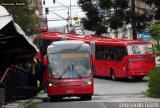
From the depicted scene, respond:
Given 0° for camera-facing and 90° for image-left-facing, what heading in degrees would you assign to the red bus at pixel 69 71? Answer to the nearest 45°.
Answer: approximately 0°

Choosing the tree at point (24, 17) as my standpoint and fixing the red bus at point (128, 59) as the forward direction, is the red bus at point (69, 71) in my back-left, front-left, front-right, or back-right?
front-right

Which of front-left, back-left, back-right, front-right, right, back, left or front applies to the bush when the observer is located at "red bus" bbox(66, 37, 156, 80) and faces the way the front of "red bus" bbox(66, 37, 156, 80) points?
back-left

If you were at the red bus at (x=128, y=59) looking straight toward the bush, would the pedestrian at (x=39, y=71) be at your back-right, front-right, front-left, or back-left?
front-right

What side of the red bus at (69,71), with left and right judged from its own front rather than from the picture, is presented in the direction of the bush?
left

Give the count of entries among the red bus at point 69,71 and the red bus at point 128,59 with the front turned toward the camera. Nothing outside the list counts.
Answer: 1

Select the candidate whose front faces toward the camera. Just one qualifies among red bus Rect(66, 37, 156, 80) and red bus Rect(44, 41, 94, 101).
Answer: red bus Rect(44, 41, 94, 101)
